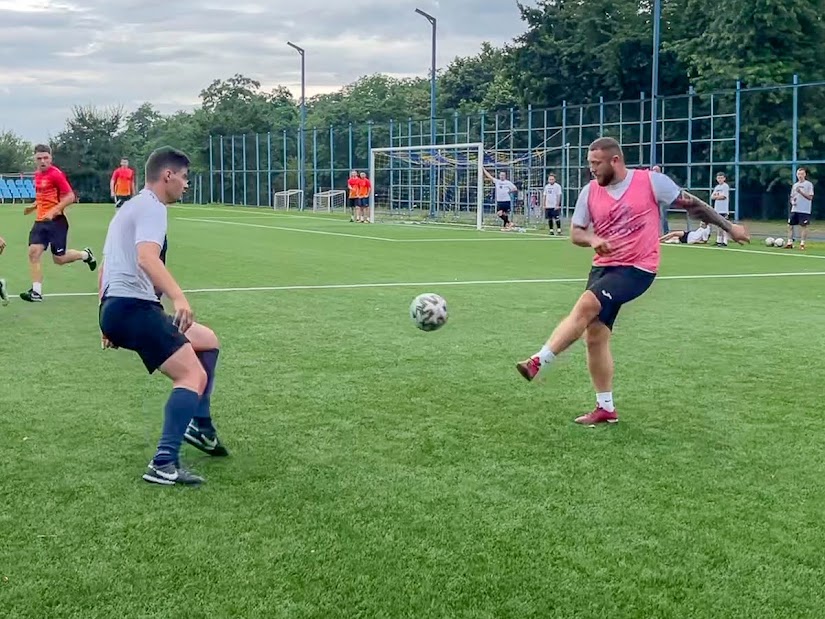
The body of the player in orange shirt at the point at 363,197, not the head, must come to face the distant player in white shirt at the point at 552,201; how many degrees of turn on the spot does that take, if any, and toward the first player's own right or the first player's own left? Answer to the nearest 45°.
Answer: approximately 45° to the first player's own left

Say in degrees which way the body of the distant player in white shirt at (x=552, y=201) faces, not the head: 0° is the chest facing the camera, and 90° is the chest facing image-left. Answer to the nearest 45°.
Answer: approximately 0°

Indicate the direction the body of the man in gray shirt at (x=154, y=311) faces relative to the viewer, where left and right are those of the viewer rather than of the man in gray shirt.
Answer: facing to the right of the viewer

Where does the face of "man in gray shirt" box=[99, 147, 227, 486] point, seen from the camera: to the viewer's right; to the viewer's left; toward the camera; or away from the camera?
to the viewer's right

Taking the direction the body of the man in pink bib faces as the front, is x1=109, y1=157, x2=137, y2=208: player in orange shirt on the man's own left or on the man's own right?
on the man's own right

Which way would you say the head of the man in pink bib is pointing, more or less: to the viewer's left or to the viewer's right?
to the viewer's left

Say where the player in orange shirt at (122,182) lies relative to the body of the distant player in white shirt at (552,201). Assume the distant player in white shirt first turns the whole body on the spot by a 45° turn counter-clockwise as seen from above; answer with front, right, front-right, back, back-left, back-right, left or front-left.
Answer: back-right

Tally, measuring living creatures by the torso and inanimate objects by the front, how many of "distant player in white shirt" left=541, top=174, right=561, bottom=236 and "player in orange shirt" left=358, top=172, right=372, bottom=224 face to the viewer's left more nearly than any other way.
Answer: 0

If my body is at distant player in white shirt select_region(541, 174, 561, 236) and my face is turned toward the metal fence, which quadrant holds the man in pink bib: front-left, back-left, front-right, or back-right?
back-left

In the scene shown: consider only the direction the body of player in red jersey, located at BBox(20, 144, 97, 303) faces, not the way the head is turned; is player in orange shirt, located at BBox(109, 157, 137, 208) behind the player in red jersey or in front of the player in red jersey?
behind

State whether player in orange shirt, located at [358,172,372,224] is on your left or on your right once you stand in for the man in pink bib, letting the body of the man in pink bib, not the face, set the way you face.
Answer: on your right

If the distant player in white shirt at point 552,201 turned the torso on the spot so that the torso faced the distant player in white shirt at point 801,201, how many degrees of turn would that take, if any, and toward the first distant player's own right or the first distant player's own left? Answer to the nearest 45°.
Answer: approximately 45° to the first distant player's own left
